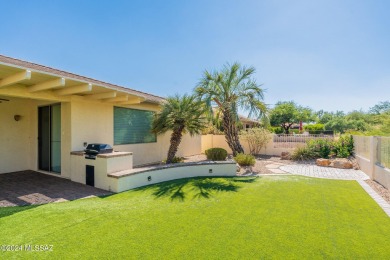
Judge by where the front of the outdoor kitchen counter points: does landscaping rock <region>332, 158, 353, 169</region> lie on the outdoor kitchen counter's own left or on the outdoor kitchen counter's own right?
on the outdoor kitchen counter's own left

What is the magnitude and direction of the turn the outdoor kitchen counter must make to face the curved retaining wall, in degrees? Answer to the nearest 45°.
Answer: approximately 135° to its left

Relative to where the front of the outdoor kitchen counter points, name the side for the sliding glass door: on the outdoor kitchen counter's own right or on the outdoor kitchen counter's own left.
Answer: on the outdoor kitchen counter's own right

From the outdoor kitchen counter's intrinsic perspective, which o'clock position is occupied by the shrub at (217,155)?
The shrub is roughly at 7 o'clock from the outdoor kitchen counter.

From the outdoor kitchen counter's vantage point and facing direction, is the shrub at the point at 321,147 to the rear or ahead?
to the rear

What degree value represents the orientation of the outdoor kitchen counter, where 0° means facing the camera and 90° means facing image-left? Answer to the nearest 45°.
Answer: approximately 45°

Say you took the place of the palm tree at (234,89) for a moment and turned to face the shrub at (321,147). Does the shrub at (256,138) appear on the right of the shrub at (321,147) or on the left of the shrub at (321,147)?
left
